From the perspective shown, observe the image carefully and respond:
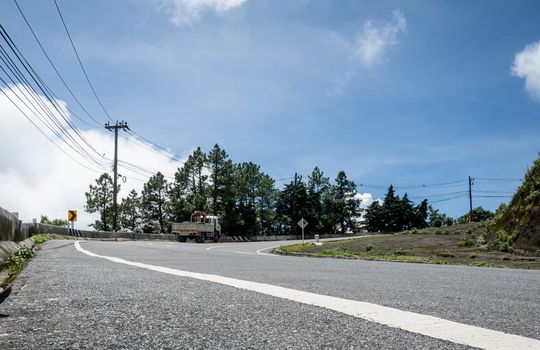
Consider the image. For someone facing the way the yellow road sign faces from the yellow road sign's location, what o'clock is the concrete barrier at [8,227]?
The concrete barrier is roughly at 12 o'clock from the yellow road sign.

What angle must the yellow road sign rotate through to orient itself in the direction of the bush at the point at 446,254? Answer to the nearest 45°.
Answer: approximately 45° to its left

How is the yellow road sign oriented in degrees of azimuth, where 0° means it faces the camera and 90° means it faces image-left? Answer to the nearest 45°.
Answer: approximately 0°

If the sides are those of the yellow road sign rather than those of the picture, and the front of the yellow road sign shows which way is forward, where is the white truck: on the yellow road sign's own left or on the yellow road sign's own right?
on the yellow road sign's own left

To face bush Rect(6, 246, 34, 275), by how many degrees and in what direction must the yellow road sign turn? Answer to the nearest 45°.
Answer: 0° — it already faces it
